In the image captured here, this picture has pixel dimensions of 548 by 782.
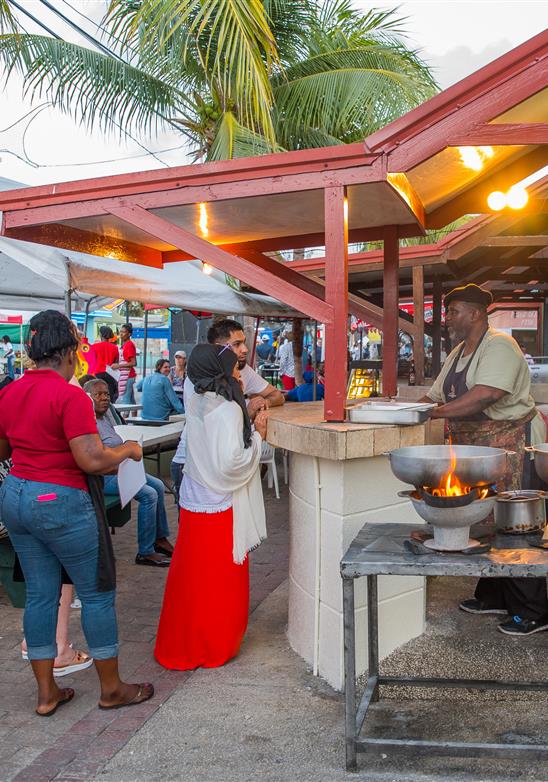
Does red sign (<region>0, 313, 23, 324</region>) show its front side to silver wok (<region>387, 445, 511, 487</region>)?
yes

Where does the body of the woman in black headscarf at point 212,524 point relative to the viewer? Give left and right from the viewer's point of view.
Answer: facing away from the viewer and to the right of the viewer

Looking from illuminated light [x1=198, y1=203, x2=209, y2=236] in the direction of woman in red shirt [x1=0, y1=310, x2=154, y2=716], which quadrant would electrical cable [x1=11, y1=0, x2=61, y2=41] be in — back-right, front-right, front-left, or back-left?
back-right

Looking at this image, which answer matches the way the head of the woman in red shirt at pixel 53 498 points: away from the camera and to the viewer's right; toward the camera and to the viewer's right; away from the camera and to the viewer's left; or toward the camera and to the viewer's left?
away from the camera and to the viewer's right

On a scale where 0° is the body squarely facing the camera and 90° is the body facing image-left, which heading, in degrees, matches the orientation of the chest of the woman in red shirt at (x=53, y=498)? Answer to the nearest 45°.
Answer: approximately 225°

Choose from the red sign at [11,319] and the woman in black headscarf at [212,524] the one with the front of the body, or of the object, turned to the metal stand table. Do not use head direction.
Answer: the red sign

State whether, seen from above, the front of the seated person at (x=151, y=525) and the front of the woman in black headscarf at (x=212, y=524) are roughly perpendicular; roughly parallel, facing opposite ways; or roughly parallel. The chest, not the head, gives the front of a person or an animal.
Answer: roughly perpendicular

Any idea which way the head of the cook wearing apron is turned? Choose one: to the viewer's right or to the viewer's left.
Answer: to the viewer's left

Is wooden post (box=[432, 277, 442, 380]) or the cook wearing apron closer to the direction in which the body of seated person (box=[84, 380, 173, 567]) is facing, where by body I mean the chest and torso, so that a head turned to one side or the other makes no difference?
the cook wearing apron
